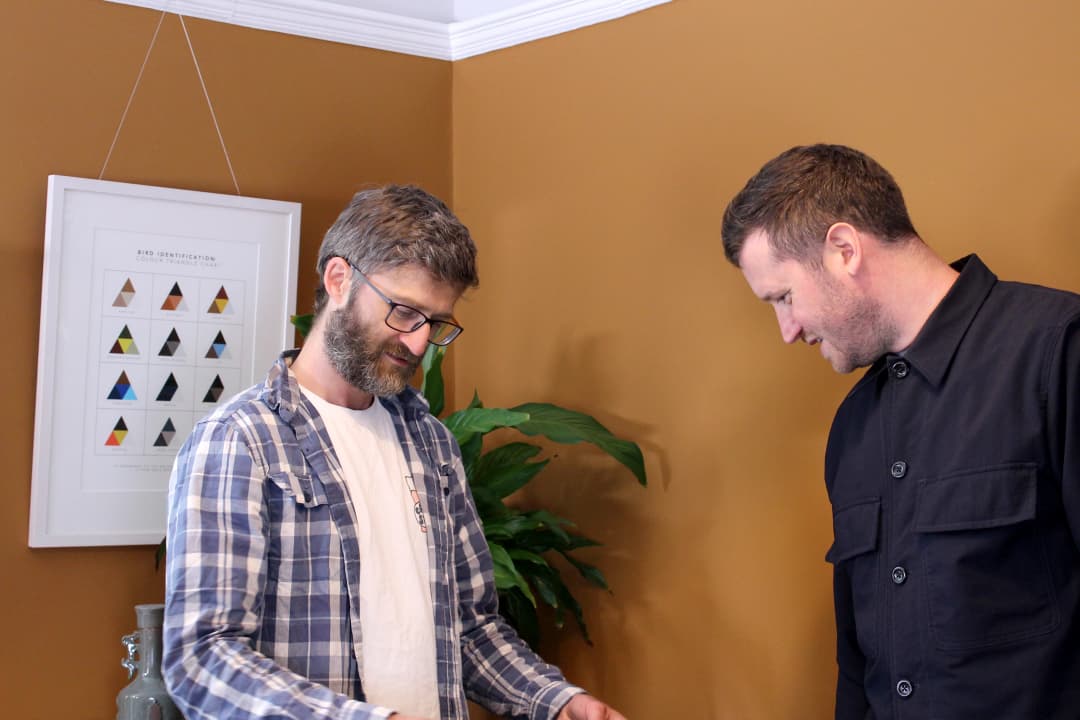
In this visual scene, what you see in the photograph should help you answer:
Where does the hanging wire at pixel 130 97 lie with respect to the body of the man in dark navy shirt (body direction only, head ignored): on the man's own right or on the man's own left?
on the man's own right

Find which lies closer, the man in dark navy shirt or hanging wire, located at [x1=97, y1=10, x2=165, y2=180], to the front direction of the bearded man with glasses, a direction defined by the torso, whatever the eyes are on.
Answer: the man in dark navy shirt

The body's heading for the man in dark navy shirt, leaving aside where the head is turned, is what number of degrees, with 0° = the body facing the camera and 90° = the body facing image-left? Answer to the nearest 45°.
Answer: approximately 45°

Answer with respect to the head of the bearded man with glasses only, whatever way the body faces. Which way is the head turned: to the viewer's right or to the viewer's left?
to the viewer's right

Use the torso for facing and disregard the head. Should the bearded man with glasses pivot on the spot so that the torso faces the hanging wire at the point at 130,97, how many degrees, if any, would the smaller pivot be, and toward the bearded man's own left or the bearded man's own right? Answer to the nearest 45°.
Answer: approximately 180°

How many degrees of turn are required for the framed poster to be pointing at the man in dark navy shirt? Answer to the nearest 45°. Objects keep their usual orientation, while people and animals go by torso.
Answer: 0° — it already faces them

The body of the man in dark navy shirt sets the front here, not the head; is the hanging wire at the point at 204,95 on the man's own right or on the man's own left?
on the man's own right
